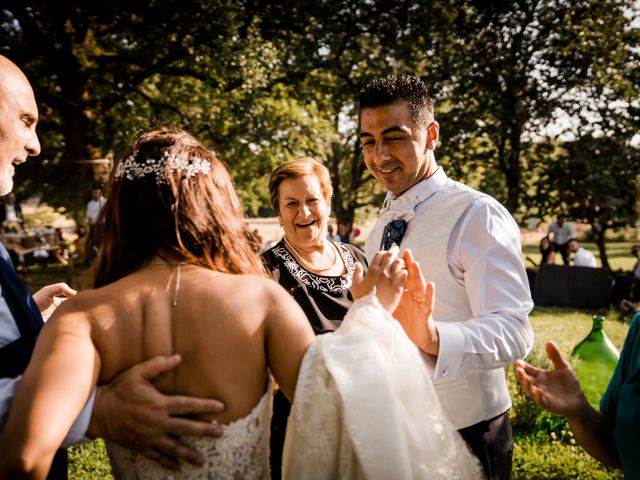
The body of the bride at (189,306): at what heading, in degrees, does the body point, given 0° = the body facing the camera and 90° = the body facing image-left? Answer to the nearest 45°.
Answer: approximately 180°

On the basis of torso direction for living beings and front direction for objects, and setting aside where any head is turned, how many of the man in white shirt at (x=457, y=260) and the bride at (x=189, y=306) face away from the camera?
1

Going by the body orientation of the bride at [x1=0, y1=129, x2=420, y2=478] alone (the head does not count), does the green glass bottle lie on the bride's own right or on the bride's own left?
on the bride's own right

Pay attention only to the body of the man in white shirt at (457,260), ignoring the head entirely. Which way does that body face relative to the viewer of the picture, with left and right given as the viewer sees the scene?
facing the viewer and to the left of the viewer

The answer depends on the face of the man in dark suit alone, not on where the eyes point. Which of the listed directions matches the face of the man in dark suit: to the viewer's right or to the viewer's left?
to the viewer's right

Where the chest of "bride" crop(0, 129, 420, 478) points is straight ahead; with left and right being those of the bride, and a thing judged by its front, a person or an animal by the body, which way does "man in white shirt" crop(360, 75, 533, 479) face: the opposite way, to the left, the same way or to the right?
to the left

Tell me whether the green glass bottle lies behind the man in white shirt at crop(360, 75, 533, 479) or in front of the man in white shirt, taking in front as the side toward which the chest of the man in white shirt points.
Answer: behind

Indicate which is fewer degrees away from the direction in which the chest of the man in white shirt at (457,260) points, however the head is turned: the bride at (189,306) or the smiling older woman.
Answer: the bride

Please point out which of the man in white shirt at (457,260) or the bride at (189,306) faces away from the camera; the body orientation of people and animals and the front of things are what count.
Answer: the bride

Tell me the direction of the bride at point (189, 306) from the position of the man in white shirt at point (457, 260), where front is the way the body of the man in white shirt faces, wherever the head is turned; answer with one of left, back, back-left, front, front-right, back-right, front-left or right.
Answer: front
